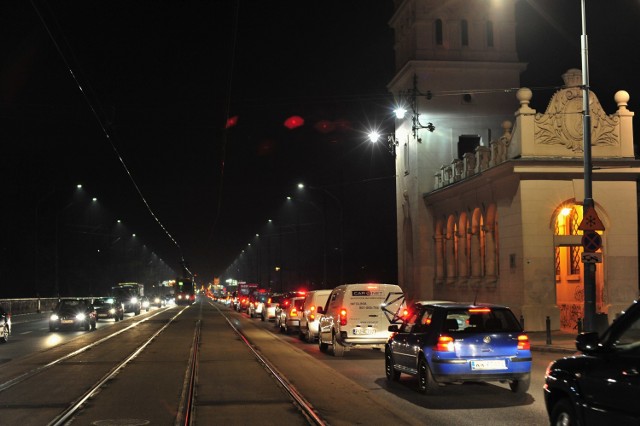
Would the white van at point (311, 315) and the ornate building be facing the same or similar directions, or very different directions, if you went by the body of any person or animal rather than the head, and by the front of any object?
very different directions

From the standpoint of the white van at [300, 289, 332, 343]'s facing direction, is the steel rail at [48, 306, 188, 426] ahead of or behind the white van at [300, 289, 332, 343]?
behind

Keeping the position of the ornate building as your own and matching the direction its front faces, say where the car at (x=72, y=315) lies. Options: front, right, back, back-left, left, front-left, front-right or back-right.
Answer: right

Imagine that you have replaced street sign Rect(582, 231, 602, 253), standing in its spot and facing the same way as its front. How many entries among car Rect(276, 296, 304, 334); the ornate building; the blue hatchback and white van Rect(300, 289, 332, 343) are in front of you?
1

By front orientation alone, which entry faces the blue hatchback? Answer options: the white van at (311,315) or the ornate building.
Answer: the ornate building

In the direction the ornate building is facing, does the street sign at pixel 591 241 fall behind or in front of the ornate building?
in front

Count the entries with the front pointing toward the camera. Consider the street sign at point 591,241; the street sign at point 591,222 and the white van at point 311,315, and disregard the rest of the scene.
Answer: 2

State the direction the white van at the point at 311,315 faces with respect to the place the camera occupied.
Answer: facing away from the viewer

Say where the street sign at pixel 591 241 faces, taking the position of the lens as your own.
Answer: facing the viewer

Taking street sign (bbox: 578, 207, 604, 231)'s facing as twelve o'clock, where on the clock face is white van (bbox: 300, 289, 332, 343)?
The white van is roughly at 4 o'clock from the street sign.

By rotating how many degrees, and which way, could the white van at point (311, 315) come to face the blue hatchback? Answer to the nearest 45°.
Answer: approximately 180°

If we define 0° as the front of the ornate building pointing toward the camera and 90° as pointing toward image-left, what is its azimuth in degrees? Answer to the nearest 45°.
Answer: approximately 0°

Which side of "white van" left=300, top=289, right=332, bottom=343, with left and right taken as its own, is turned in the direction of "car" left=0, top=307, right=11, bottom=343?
left
